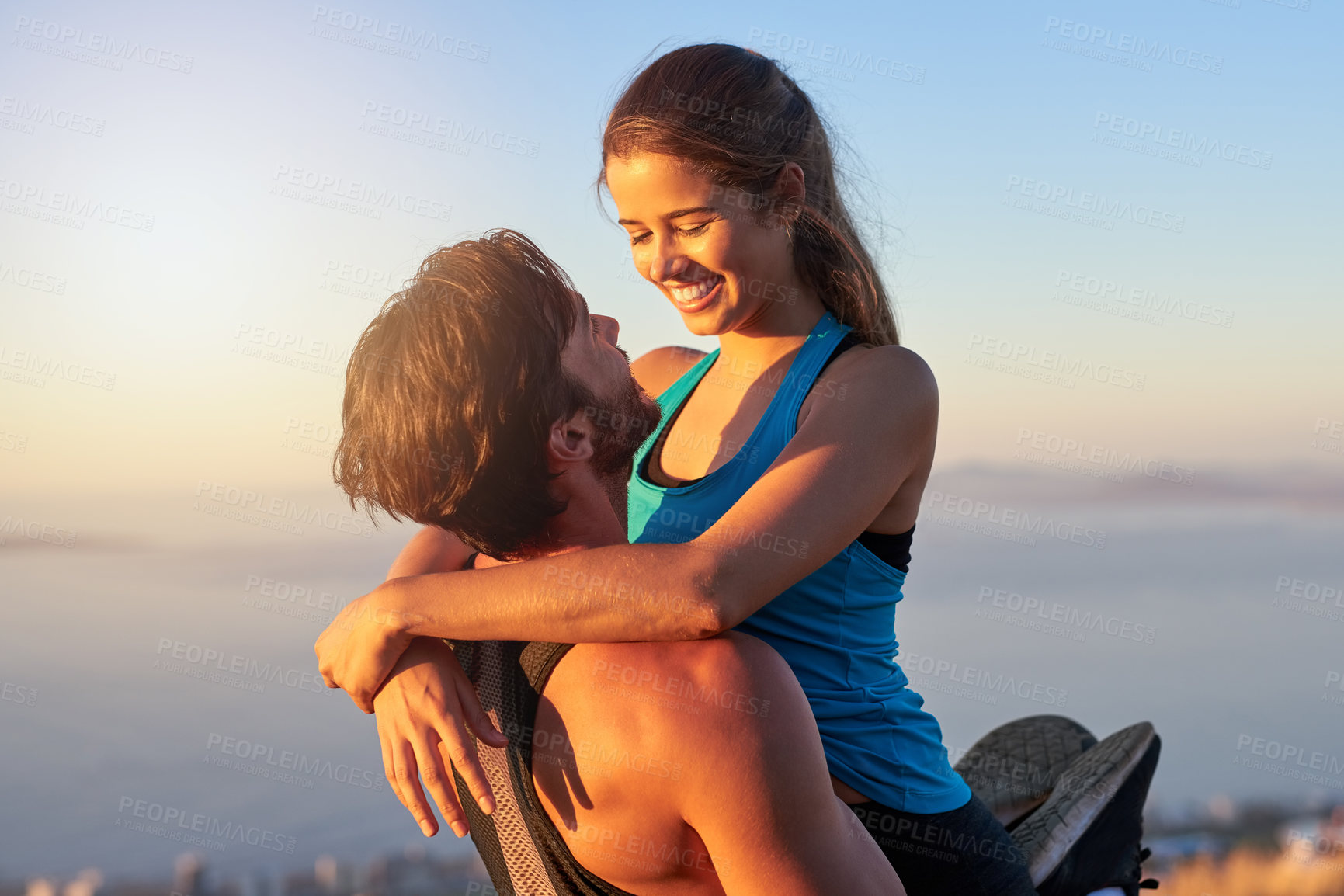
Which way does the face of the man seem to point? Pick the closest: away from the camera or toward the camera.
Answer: away from the camera

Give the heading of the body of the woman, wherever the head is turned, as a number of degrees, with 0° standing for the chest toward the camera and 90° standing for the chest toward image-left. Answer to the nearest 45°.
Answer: approximately 45°
